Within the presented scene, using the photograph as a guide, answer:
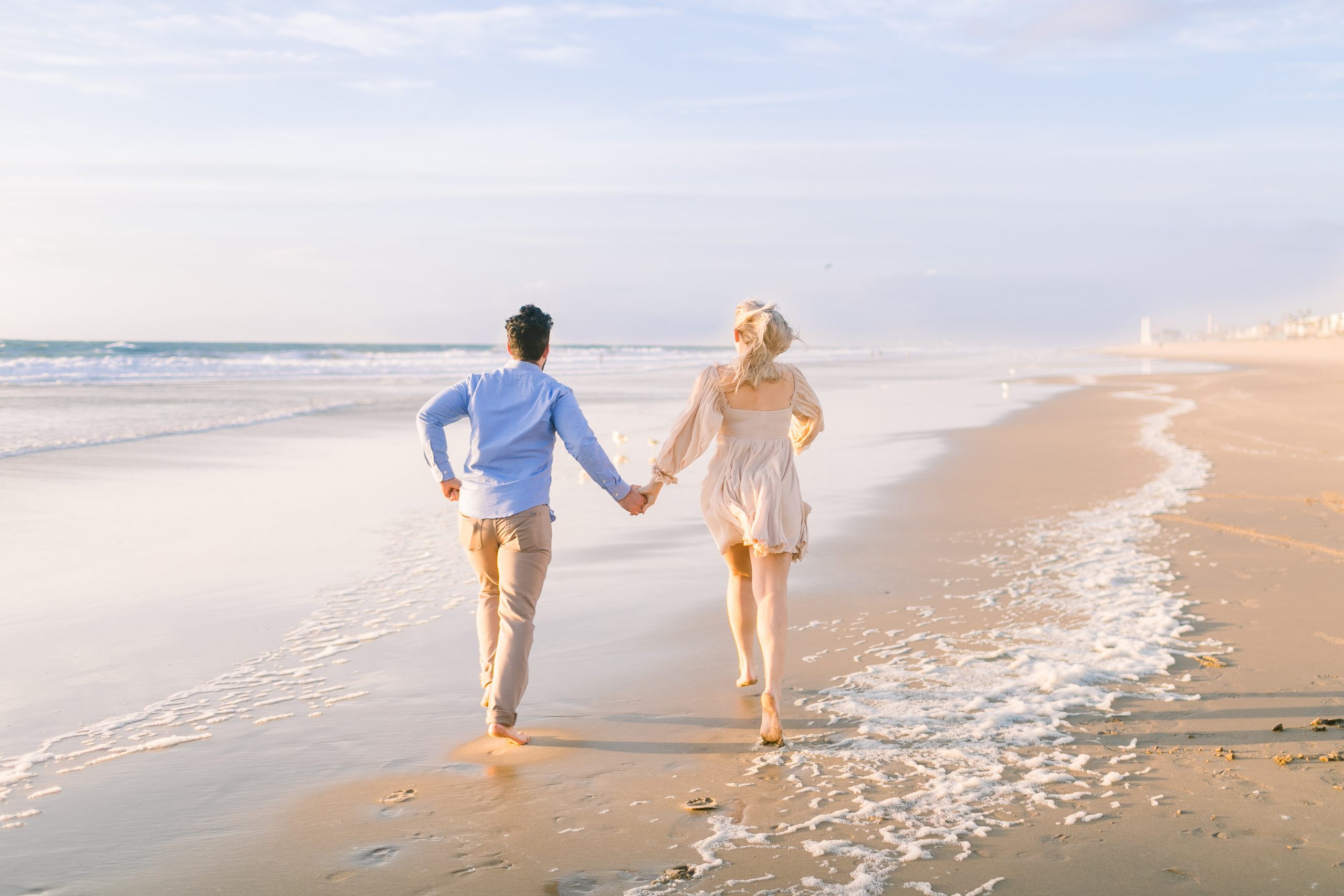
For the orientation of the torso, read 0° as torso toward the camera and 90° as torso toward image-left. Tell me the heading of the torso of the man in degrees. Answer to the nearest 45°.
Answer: approximately 180°

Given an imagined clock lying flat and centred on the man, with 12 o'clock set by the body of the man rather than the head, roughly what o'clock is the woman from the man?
The woman is roughly at 3 o'clock from the man.

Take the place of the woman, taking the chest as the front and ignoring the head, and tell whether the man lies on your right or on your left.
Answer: on your left

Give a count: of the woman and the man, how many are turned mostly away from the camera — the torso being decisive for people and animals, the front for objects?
2

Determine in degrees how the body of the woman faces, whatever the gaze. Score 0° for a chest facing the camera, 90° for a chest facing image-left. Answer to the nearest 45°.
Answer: approximately 180°

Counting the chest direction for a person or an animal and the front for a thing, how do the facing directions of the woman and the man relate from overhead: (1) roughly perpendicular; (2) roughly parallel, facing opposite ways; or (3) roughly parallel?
roughly parallel
